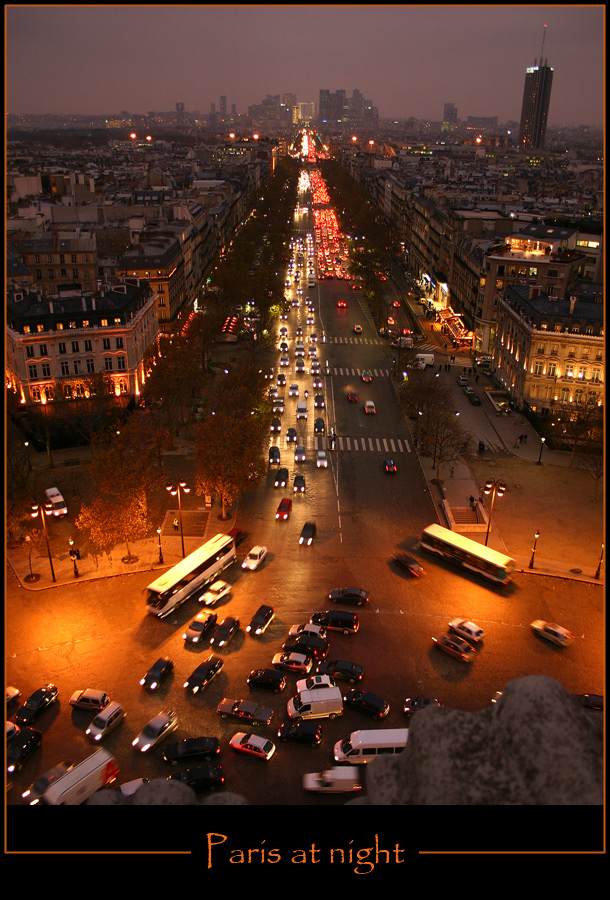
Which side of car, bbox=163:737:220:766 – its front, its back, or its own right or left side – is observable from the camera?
left

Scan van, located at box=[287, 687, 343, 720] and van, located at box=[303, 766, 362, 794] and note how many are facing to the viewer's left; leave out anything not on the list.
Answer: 2

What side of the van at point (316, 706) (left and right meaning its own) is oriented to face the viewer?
left

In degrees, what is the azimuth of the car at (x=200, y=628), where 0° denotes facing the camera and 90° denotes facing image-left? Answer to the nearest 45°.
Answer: approximately 45°

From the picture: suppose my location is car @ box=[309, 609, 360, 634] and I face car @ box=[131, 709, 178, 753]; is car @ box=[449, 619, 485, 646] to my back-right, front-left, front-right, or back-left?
back-left

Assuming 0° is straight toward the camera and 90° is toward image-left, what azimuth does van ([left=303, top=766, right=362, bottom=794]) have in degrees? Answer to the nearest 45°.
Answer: approximately 90°

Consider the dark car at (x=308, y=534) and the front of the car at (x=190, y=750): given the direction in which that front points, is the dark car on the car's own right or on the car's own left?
on the car's own right

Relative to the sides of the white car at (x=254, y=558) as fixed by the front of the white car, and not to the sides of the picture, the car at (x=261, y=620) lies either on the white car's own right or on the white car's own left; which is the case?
on the white car's own left

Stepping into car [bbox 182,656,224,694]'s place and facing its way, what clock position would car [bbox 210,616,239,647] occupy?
car [bbox 210,616,239,647] is roughly at 5 o'clock from car [bbox 182,656,224,694].

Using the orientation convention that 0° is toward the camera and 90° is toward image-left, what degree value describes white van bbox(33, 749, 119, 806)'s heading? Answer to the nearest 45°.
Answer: approximately 45°

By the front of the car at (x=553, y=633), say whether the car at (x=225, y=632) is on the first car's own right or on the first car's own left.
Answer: on the first car's own left
